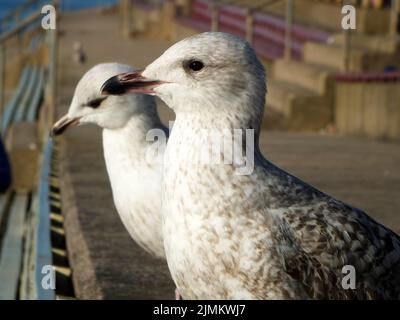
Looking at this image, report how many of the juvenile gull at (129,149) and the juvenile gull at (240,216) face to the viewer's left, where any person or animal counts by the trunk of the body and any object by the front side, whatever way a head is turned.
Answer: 2

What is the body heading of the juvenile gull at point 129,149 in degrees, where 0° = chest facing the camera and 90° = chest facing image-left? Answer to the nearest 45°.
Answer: approximately 90°

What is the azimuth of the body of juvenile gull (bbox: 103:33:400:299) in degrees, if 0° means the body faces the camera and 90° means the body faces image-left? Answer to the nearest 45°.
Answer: approximately 90°

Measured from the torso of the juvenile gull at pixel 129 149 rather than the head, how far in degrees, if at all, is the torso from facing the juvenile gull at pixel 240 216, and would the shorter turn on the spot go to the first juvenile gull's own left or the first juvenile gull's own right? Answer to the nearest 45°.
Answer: approximately 90° to the first juvenile gull's own left
